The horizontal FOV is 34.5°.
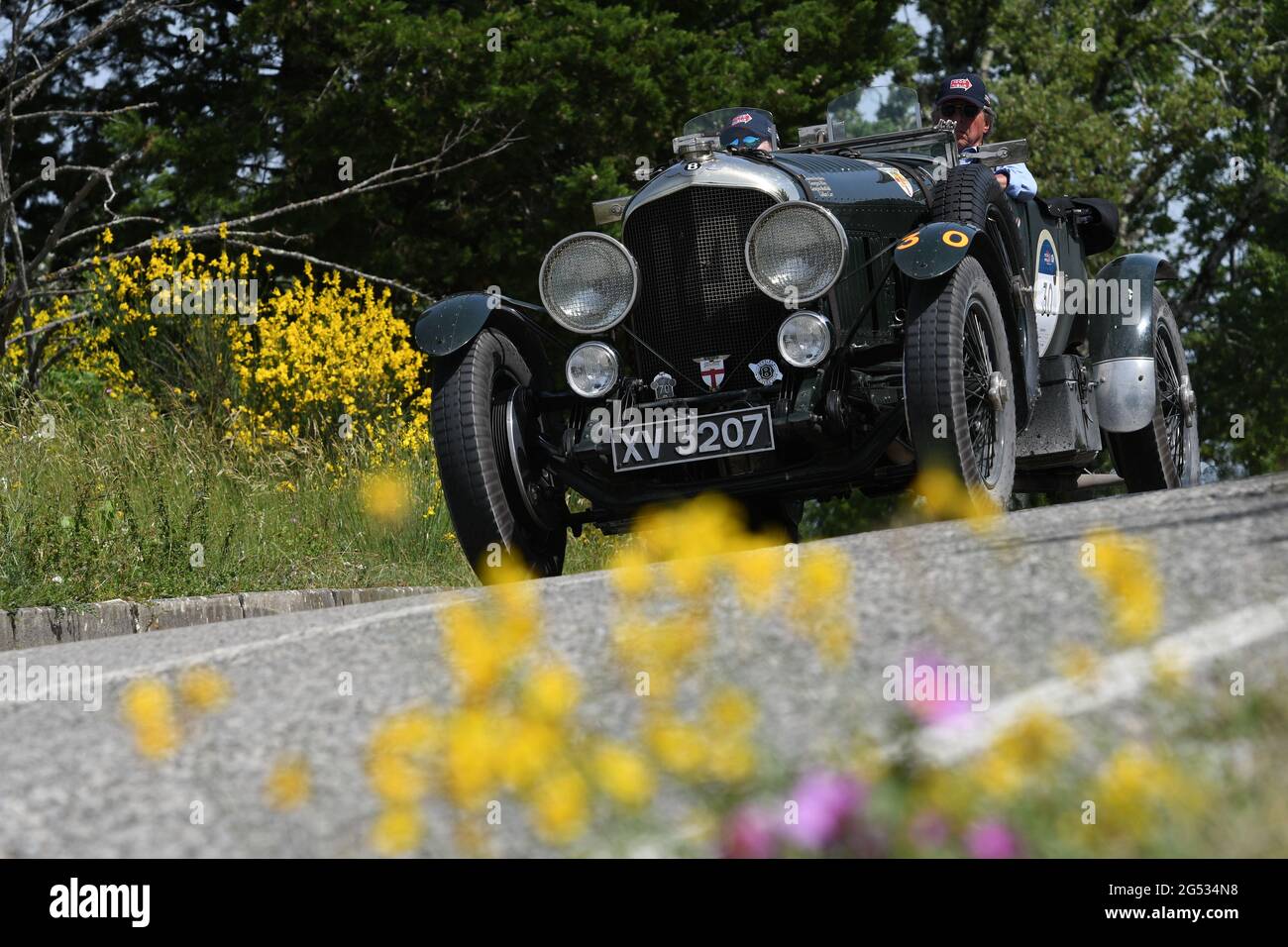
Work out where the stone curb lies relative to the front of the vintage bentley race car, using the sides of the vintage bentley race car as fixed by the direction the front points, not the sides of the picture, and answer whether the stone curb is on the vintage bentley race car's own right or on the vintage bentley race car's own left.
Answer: on the vintage bentley race car's own right

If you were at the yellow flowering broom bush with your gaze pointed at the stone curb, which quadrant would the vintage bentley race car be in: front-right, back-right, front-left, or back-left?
front-left

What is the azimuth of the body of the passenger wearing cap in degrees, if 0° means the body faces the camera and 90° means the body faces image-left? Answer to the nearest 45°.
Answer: approximately 45°

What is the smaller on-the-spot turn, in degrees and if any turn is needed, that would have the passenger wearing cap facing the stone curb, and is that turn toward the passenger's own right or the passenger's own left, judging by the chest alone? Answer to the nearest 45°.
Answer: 0° — they already face it

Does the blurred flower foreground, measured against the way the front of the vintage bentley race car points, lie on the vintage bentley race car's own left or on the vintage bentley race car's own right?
on the vintage bentley race car's own left

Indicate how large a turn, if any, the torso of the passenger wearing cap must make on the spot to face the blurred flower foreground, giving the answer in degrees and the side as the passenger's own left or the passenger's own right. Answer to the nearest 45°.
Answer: approximately 45° to the passenger's own left

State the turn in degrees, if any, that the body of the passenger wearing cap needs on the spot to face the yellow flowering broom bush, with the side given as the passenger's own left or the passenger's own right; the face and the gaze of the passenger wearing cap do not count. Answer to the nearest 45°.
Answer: approximately 90° to the passenger's own right

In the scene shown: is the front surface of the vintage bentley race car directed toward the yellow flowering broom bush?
no

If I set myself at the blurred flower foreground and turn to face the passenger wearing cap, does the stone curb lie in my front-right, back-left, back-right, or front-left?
front-left

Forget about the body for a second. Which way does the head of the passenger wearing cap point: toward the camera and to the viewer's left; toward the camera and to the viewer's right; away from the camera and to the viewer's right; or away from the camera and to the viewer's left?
toward the camera and to the viewer's left

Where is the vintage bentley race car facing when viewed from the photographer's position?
facing the viewer and to the left of the viewer
